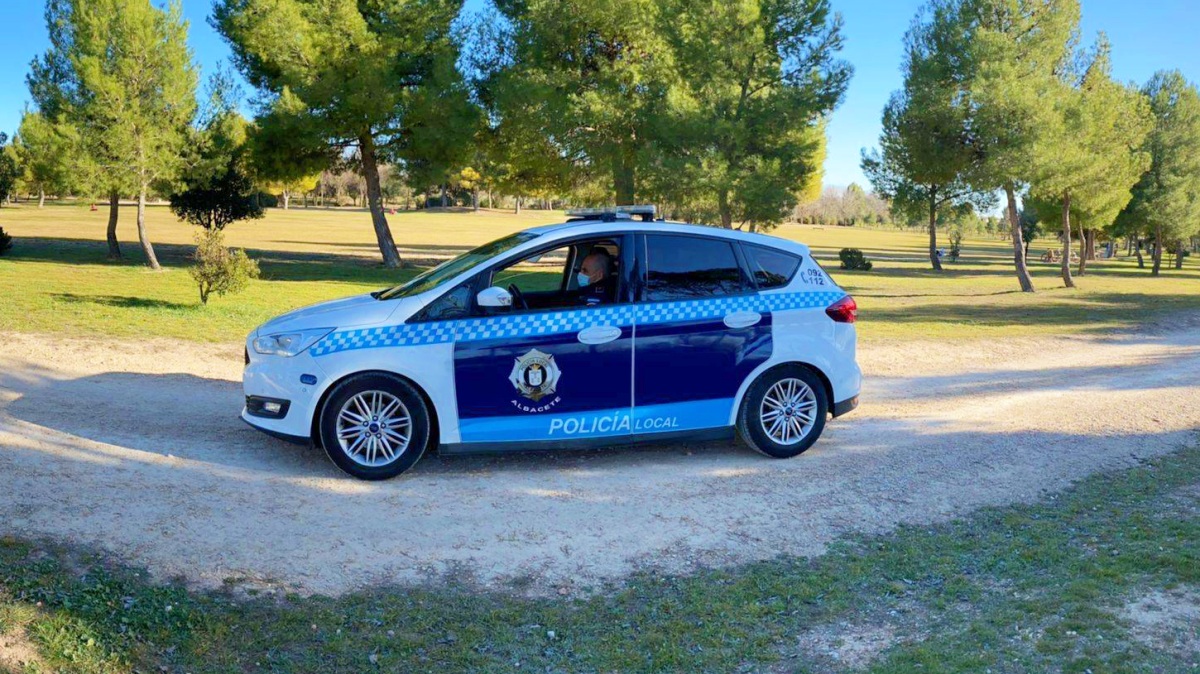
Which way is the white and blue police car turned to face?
to the viewer's left

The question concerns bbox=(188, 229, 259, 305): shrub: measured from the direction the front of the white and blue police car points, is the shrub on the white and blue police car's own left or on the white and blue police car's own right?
on the white and blue police car's own right

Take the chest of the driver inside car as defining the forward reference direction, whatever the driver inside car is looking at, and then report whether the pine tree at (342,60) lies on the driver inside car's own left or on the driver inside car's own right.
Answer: on the driver inside car's own right

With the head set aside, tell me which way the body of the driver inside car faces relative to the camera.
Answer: to the viewer's left

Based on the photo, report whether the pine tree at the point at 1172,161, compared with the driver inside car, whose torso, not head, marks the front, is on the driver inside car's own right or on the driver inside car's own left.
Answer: on the driver inside car's own right

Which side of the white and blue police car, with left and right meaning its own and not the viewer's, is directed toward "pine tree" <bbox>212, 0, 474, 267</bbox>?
right

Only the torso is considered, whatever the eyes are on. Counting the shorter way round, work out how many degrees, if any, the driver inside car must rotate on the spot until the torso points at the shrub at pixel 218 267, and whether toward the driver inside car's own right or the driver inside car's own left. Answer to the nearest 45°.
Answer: approximately 45° to the driver inside car's own right
